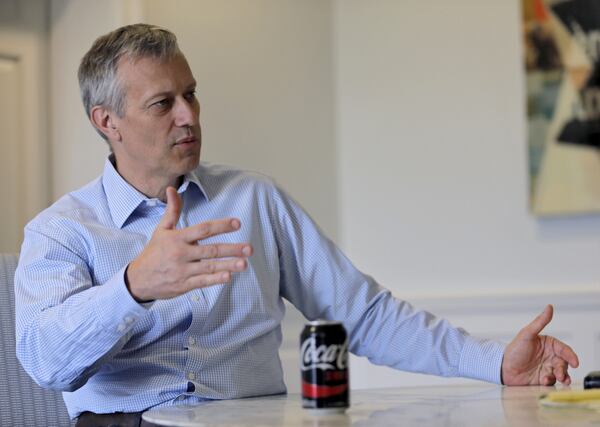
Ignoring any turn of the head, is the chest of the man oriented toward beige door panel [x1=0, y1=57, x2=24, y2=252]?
no

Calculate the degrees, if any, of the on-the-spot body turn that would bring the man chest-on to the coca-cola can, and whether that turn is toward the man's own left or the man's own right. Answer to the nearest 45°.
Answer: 0° — they already face it

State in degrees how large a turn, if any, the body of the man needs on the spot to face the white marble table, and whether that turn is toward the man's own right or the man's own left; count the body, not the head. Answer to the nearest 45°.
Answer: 0° — they already face it

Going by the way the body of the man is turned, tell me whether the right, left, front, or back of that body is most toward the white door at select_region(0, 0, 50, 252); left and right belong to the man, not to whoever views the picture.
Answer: back

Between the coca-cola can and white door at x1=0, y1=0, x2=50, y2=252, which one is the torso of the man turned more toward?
the coca-cola can

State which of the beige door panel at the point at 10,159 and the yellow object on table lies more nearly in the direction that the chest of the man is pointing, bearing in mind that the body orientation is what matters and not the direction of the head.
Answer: the yellow object on table

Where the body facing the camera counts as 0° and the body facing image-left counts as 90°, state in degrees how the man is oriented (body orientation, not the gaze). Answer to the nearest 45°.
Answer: approximately 315°

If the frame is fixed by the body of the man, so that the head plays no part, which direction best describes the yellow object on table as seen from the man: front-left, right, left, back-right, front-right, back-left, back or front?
front

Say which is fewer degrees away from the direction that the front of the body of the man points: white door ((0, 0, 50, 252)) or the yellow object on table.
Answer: the yellow object on table

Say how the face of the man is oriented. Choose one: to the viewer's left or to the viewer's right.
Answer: to the viewer's right

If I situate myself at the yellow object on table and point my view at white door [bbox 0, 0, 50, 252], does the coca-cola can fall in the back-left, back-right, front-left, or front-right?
front-left

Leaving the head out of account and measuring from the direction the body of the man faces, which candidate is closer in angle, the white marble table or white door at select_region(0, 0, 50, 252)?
the white marble table
